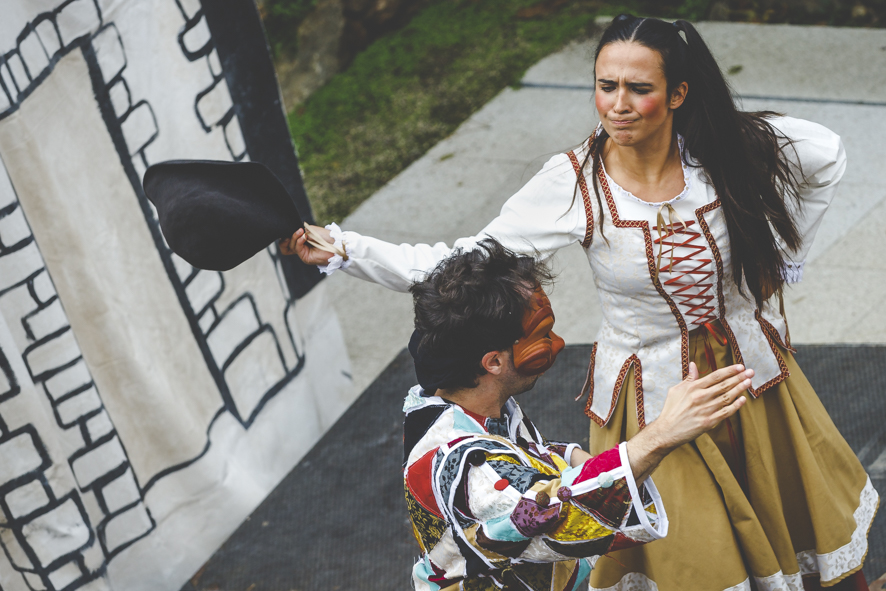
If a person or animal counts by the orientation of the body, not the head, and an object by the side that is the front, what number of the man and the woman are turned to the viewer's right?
1

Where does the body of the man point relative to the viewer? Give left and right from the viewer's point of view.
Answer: facing to the right of the viewer

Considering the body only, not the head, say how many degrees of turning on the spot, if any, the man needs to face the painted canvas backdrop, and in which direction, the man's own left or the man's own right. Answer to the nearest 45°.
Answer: approximately 135° to the man's own left

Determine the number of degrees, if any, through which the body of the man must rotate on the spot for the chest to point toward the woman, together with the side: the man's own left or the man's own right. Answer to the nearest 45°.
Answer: approximately 45° to the man's own left

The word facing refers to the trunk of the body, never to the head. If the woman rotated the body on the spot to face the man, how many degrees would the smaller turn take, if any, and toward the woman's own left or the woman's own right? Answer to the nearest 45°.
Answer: approximately 45° to the woman's own right

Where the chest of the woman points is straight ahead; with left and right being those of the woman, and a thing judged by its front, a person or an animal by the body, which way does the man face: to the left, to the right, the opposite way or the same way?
to the left

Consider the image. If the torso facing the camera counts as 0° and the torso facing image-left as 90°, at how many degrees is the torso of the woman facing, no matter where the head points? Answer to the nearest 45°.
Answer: approximately 0°
